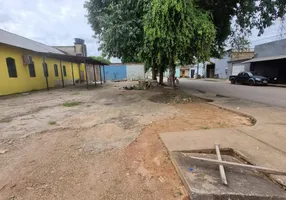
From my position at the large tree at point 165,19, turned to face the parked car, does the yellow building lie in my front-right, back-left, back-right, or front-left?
back-left

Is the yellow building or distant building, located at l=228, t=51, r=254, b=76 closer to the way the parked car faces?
the yellow building

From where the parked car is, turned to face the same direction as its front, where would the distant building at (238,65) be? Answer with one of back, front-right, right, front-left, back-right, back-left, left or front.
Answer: back-left

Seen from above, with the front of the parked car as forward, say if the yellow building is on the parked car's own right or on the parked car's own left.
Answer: on the parked car's own right

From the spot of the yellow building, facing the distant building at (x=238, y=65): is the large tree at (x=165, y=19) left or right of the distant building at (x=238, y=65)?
right

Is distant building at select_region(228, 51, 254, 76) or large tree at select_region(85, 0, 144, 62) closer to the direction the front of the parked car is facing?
the large tree

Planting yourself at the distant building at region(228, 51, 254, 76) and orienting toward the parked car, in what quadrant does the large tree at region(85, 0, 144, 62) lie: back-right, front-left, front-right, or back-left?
front-right
